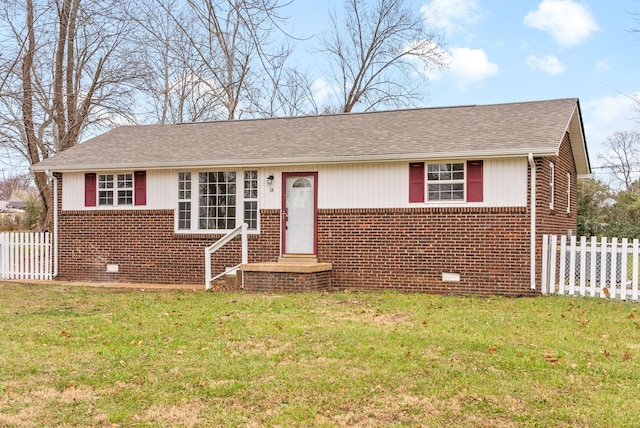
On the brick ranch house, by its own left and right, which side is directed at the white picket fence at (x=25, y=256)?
right

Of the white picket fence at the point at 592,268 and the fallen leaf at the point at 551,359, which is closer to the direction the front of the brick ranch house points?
the fallen leaf

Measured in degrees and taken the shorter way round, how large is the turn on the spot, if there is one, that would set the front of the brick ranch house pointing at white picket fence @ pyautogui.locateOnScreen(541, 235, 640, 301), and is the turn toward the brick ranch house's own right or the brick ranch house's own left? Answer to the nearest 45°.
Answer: approximately 45° to the brick ranch house's own left

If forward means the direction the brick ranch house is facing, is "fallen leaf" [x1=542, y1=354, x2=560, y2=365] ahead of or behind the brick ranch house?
ahead

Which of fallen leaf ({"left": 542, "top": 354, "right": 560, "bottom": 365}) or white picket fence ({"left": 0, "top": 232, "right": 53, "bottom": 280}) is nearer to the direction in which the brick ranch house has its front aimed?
the fallen leaf

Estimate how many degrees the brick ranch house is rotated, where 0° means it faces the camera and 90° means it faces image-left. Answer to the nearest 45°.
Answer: approximately 0°
